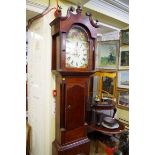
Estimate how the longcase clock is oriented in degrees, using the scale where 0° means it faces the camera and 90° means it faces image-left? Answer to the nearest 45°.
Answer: approximately 315°

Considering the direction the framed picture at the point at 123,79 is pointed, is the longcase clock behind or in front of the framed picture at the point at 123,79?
in front

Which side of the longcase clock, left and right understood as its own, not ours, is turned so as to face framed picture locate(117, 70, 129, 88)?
left

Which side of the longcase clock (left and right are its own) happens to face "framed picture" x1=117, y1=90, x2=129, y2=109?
left

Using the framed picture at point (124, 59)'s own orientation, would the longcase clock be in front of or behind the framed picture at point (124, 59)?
in front

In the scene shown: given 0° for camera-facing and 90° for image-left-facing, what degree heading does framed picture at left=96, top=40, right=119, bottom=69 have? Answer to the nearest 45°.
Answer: approximately 0°

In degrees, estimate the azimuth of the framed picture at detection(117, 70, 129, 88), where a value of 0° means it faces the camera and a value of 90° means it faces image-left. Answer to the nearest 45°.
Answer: approximately 0°
